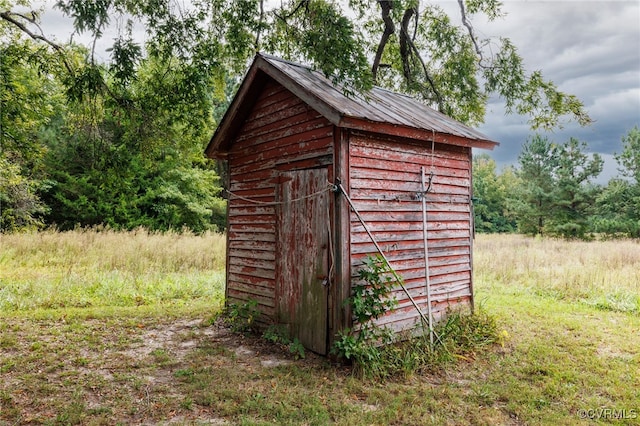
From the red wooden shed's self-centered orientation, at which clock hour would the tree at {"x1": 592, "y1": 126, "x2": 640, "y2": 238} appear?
The tree is roughly at 6 o'clock from the red wooden shed.

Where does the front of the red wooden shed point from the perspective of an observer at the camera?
facing the viewer and to the left of the viewer

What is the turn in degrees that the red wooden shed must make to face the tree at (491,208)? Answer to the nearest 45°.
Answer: approximately 135° to its right

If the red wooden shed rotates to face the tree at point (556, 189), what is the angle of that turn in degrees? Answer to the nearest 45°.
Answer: approximately 180°

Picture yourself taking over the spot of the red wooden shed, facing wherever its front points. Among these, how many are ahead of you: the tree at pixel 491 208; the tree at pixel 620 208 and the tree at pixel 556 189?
0

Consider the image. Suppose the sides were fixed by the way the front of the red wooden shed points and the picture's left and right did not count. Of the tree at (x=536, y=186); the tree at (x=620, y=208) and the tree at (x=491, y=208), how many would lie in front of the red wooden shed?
0

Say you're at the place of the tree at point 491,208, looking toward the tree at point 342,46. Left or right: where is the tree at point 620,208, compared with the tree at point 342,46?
left
